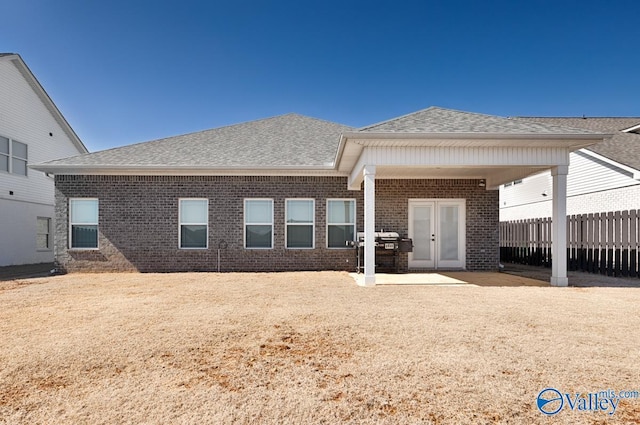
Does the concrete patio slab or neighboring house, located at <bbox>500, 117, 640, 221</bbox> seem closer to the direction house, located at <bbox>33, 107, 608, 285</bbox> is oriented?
the neighboring house

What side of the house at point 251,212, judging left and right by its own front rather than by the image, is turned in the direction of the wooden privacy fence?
right

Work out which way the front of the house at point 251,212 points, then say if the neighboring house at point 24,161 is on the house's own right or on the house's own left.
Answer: on the house's own left

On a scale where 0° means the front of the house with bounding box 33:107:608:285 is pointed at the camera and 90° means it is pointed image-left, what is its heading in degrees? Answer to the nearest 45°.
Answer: approximately 180°

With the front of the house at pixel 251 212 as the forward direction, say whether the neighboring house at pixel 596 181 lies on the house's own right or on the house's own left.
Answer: on the house's own right

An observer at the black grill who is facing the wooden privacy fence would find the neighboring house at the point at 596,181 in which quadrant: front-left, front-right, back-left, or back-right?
front-left
